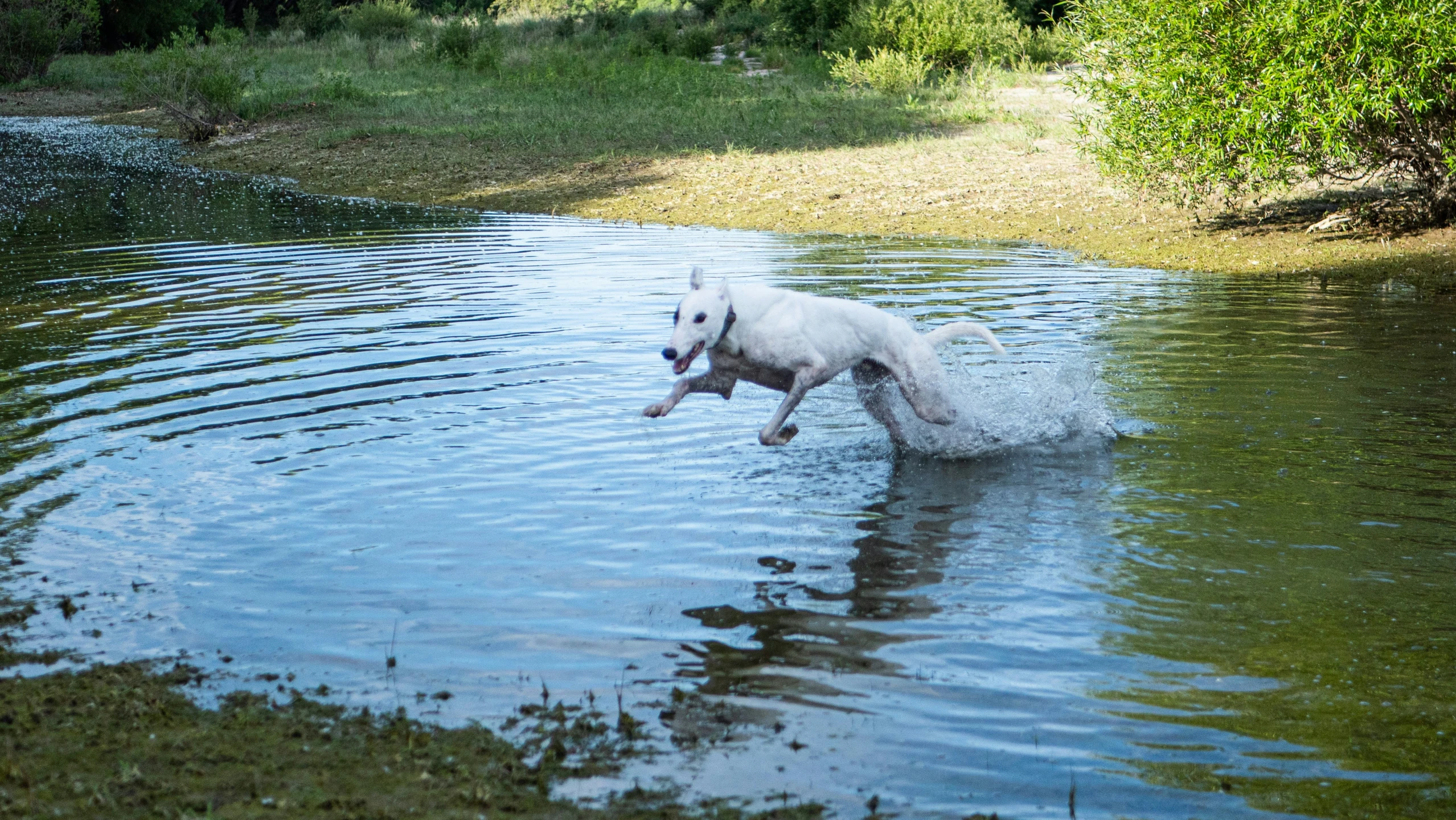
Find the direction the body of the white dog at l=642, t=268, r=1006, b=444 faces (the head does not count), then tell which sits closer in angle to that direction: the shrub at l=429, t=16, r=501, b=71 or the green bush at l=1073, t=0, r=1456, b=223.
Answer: the shrub

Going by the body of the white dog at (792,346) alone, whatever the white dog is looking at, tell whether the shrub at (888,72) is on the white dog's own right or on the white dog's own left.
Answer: on the white dog's own right

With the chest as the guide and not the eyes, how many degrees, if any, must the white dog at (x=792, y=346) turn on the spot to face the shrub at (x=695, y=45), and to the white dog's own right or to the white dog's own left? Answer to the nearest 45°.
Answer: approximately 90° to the white dog's own right

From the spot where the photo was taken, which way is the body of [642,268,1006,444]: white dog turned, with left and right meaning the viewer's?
facing to the left of the viewer

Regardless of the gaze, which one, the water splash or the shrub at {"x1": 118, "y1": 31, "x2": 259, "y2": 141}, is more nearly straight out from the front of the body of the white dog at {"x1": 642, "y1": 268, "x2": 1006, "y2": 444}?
the shrub

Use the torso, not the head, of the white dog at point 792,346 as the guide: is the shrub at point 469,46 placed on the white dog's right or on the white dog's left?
on the white dog's right

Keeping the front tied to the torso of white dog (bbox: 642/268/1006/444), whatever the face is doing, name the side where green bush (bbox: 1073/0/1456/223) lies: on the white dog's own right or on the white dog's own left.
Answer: on the white dog's own right

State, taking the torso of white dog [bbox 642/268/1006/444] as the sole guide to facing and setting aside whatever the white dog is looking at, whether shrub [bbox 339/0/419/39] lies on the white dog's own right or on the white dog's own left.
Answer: on the white dog's own right

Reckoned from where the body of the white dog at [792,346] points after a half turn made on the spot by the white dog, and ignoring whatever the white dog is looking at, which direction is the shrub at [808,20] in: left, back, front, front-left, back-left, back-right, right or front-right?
left

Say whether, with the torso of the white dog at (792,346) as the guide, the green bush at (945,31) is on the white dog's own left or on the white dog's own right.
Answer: on the white dog's own right
